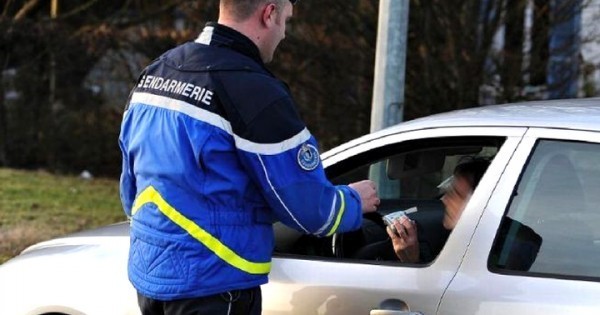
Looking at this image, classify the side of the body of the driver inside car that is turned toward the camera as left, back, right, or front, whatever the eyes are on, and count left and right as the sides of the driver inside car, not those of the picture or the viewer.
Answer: left

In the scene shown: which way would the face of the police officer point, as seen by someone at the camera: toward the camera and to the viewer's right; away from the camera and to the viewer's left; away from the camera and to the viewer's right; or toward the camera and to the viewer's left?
away from the camera and to the viewer's right

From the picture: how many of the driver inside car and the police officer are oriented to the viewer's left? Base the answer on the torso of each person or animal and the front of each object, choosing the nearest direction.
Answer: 1

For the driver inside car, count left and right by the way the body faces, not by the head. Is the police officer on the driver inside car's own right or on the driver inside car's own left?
on the driver inside car's own left

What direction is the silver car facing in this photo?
to the viewer's left

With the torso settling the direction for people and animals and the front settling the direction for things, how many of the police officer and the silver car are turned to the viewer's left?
1

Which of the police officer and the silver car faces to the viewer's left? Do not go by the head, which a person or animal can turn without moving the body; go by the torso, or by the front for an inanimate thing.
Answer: the silver car

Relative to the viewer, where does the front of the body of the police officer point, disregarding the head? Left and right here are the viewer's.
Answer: facing away from the viewer and to the right of the viewer
